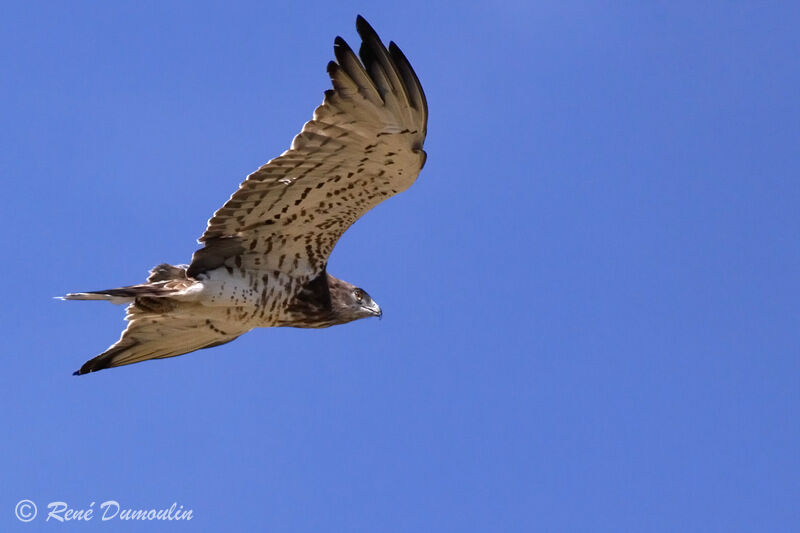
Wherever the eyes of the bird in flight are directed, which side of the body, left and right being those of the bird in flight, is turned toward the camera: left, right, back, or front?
right
